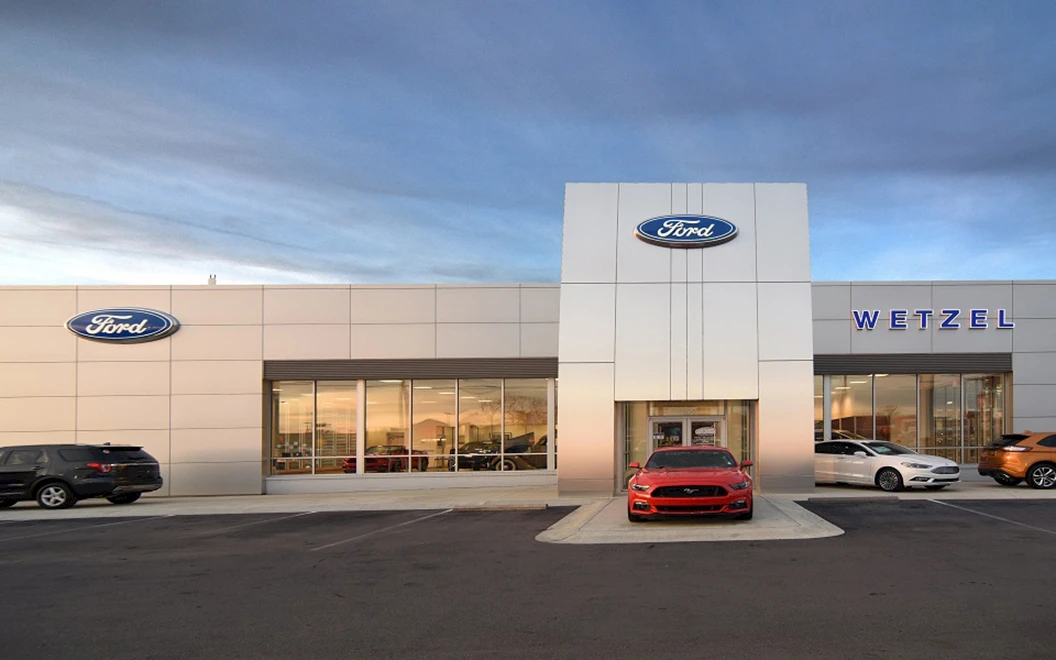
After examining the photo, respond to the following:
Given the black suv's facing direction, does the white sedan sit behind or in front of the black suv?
behind

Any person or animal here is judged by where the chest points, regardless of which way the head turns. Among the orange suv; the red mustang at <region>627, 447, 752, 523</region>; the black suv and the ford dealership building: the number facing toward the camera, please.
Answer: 2

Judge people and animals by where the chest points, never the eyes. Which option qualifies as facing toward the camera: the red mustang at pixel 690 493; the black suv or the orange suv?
the red mustang

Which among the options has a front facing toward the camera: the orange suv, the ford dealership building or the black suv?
the ford dealership building

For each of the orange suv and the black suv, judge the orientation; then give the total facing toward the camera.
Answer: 0

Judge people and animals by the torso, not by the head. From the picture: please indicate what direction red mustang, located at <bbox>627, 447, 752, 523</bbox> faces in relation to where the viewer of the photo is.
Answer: facing the viewer

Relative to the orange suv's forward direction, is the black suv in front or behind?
behind

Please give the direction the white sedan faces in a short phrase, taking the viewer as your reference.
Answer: facing the viewer and to the right of the viewer

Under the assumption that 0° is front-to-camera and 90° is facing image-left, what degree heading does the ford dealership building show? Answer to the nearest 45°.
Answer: approximately 0°

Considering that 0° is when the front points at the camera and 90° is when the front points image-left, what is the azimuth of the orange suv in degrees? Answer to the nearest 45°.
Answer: approximately 225°
